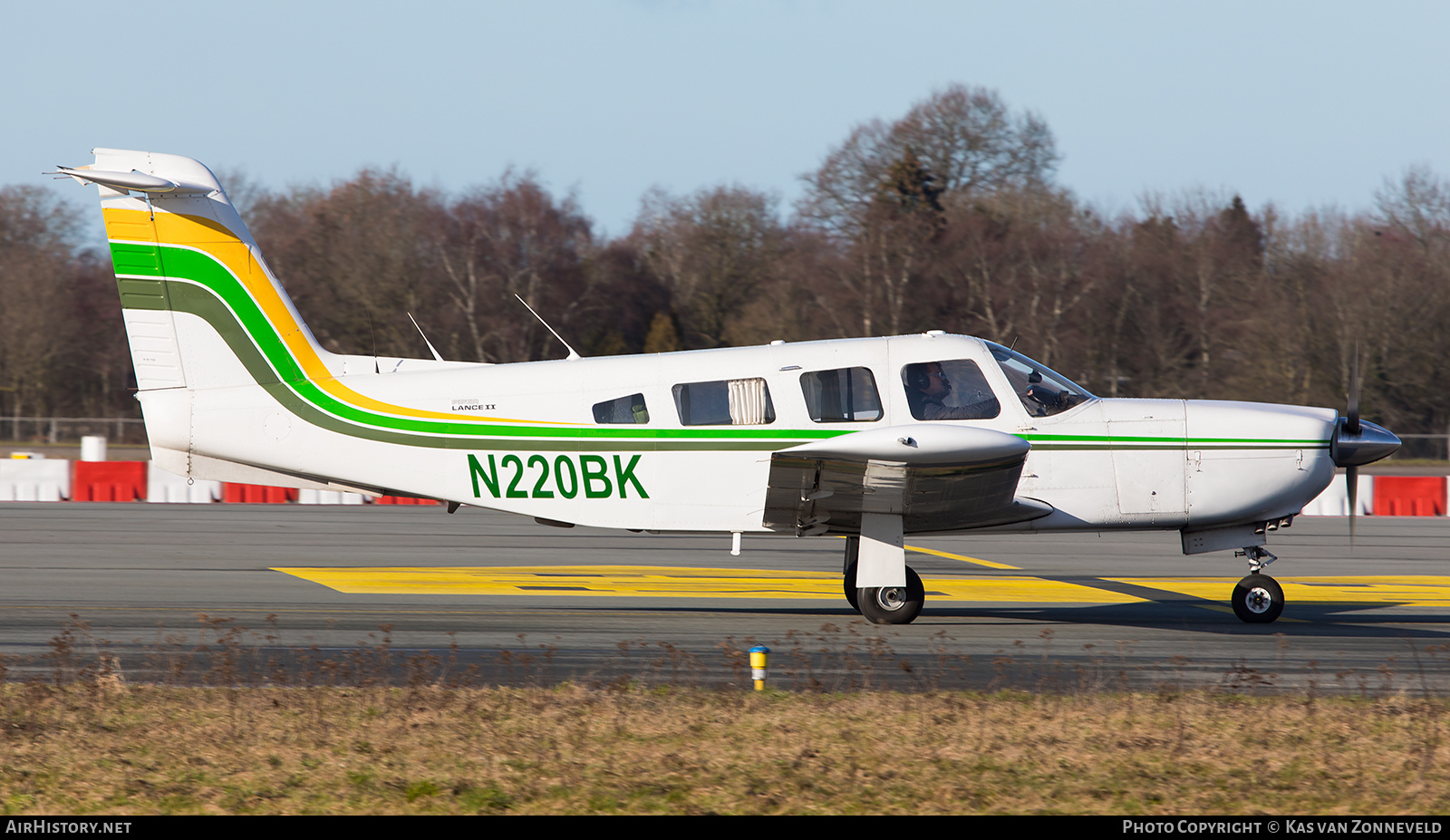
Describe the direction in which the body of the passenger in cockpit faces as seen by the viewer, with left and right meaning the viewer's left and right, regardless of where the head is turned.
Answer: facing to the right of the viewer

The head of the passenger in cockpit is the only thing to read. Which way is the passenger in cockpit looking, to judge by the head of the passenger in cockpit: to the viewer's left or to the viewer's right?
to the viewer's right

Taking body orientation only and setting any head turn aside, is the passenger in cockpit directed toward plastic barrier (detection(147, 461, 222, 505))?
no

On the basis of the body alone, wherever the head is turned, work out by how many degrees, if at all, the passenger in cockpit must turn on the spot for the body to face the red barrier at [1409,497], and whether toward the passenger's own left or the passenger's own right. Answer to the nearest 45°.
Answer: approximately 45° to the passenger's own left

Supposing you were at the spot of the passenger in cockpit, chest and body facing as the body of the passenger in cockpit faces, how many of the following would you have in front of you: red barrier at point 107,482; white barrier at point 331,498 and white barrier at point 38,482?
0

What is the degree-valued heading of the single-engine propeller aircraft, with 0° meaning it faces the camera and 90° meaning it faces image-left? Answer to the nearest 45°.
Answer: approximately 270°

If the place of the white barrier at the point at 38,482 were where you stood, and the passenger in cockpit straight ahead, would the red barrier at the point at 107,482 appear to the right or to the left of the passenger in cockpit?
left

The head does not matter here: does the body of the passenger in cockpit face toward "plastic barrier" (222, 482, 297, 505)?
no

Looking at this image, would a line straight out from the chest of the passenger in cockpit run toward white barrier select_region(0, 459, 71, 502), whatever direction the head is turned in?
no

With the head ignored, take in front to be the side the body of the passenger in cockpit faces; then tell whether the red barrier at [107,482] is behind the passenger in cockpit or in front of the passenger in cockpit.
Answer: behind
